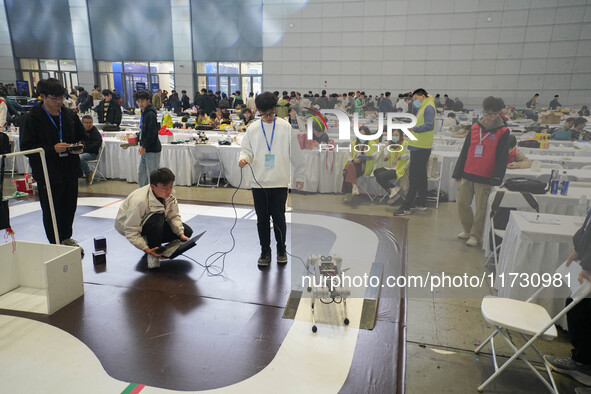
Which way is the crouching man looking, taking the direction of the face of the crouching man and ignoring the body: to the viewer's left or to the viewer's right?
to the viewer's right

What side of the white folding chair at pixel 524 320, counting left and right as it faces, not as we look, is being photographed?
left

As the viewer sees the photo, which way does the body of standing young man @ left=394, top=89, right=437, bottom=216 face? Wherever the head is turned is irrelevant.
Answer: to the viewer's left

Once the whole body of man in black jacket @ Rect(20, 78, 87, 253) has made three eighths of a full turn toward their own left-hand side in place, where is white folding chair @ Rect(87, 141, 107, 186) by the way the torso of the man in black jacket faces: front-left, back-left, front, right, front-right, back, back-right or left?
front

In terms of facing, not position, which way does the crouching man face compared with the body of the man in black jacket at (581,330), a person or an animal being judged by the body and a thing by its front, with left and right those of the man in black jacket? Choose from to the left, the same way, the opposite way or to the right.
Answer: the opposite way

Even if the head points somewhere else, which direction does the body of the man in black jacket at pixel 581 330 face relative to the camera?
to the viewer's left
